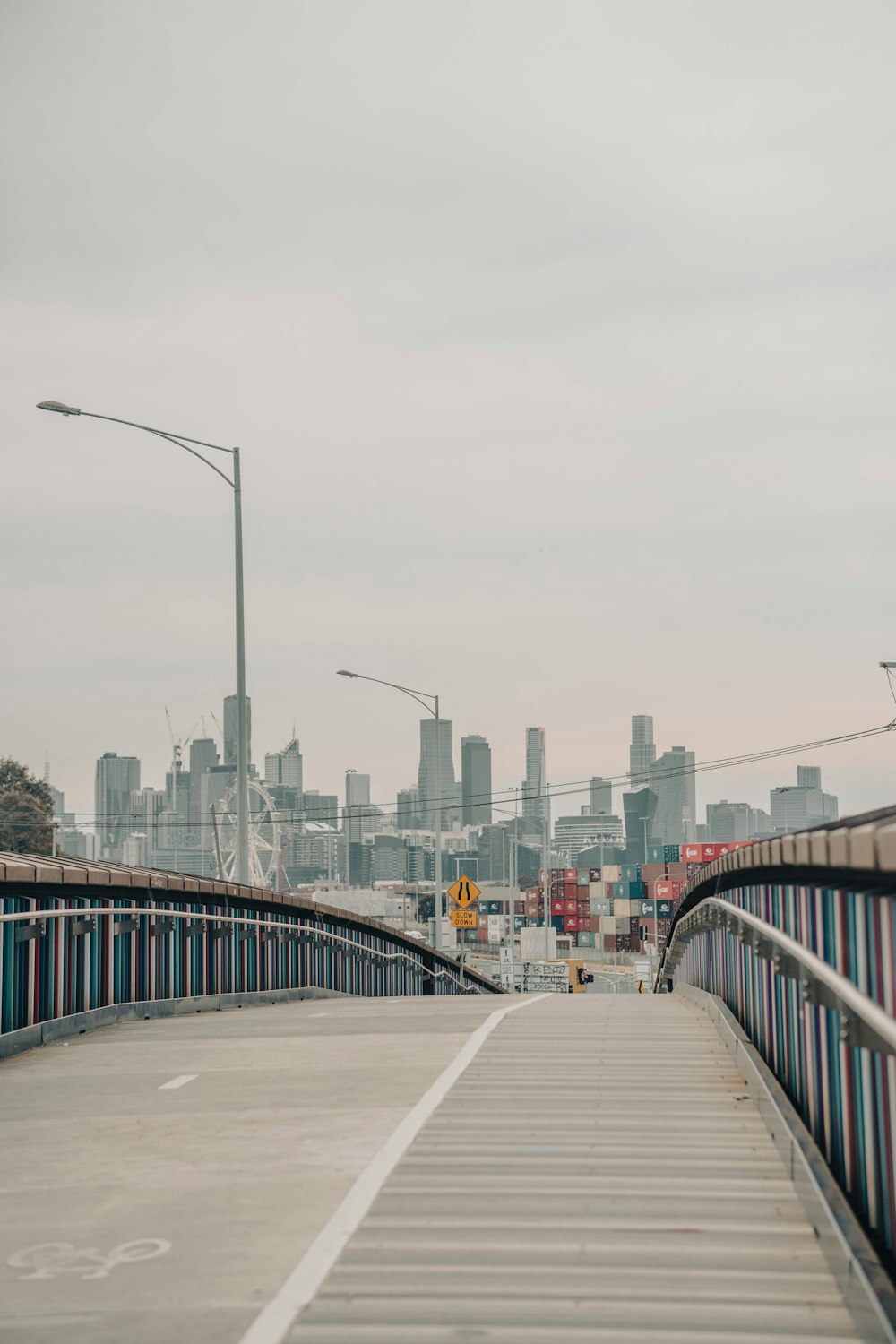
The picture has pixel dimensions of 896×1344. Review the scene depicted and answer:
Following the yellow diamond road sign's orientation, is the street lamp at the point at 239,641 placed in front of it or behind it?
in front

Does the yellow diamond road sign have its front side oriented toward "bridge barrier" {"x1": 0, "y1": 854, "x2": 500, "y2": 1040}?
yes

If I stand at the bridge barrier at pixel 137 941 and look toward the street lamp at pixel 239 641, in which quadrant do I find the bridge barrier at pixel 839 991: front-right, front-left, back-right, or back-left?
back-right

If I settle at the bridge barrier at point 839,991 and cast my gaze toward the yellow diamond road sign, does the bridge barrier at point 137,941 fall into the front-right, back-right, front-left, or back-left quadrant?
front-left

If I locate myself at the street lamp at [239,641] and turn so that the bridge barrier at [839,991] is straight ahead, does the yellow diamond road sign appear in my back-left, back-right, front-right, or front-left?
back-left

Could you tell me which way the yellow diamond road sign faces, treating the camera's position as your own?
facing the viewer

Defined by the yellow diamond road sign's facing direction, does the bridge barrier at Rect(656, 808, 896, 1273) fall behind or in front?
in front
